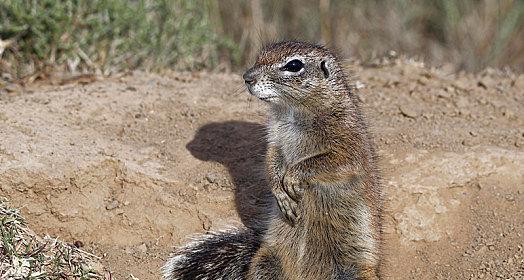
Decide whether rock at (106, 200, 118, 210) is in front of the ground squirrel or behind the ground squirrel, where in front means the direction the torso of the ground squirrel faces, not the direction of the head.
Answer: in front

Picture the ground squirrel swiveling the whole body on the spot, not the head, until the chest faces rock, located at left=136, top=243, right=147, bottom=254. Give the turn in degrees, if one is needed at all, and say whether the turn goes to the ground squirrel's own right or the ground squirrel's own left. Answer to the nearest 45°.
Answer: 0° — it already faces it

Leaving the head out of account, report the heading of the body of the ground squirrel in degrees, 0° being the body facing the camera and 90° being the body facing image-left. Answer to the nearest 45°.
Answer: approximately 90°

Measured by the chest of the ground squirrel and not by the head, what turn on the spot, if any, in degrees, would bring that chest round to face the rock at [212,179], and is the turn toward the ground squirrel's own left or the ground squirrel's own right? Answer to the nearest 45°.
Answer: approximately 45° to the ground squirrel's own right
